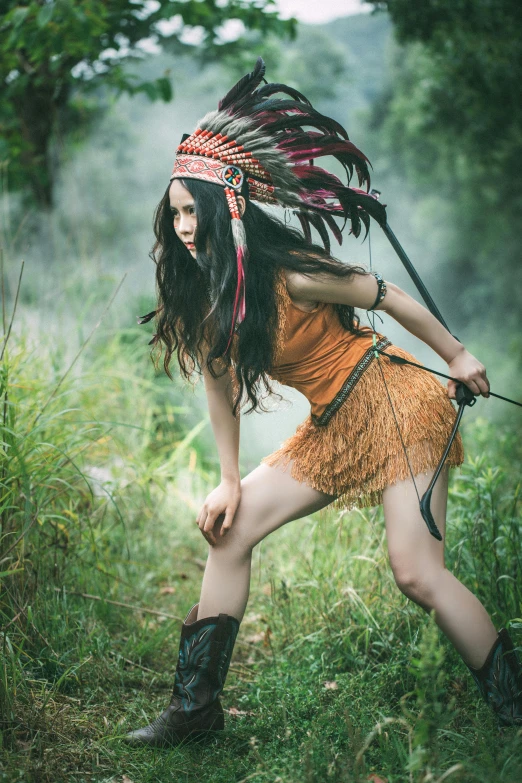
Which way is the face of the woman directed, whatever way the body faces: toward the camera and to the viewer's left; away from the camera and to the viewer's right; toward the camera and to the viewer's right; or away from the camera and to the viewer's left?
toward the camera and to the viewer's left

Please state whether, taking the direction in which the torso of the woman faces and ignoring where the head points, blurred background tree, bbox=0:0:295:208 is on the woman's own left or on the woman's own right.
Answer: on the woman's own right

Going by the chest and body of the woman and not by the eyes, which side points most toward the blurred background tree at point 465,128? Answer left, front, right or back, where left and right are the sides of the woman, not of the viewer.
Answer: right

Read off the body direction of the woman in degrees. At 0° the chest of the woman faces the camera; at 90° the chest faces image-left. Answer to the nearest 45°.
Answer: approximately 90°
